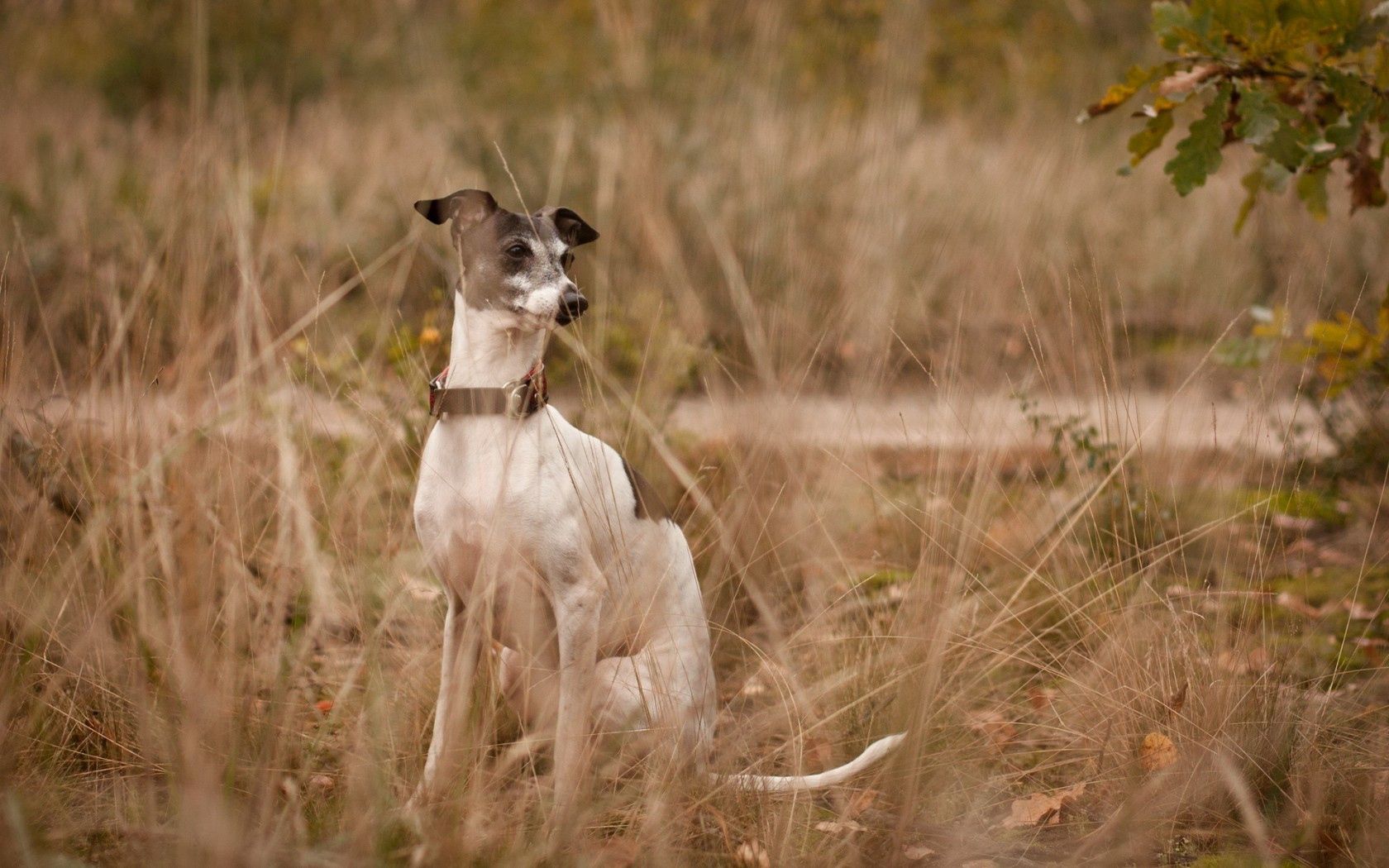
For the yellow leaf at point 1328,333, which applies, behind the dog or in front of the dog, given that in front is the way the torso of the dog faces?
behind

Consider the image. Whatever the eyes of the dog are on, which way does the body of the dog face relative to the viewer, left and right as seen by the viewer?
facing the viewer and to the left of the viewer

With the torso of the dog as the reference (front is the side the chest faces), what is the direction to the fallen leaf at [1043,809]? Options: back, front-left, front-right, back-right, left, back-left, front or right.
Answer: back-left

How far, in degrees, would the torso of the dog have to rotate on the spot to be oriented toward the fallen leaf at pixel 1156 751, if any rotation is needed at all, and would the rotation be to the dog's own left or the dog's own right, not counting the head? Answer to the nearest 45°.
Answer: approximately 135° to the dog's own left

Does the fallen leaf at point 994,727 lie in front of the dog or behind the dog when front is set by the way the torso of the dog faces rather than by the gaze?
behind

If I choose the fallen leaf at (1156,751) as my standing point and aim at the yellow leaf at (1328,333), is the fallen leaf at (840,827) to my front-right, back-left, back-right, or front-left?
back-left
